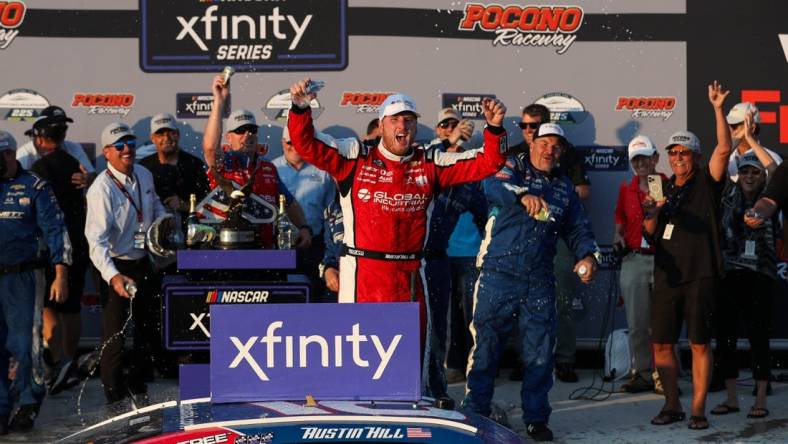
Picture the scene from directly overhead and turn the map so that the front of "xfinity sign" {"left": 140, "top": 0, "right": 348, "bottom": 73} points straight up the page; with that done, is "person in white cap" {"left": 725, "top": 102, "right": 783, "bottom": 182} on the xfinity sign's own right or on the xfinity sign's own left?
on the xfinity sign's own left

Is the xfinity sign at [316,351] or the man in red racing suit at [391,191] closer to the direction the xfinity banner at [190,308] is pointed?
the xfinity sign

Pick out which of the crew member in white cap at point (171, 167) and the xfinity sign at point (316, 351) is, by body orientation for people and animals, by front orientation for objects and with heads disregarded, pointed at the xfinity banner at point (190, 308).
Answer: the crew member in white cap

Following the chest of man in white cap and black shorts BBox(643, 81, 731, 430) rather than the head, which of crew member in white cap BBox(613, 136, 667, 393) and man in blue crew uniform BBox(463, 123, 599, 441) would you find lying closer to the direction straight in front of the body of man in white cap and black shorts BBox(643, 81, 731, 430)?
the man in blue crew uniform

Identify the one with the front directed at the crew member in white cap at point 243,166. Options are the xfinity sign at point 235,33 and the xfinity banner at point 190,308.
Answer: the xfinity sign

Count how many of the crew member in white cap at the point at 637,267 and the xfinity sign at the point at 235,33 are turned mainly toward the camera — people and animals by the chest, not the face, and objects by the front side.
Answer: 2
